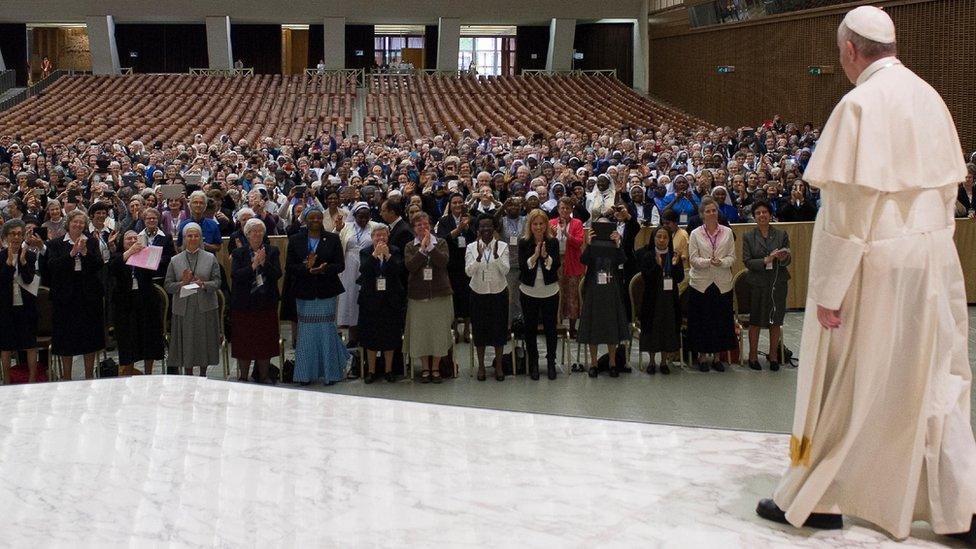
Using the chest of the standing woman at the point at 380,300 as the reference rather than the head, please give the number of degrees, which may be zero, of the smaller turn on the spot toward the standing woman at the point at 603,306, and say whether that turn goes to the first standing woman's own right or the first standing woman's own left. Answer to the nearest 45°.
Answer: approximately 90° to the first standing woman's own left

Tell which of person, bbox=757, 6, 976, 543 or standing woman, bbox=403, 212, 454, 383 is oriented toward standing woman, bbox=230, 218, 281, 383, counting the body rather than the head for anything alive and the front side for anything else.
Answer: the person

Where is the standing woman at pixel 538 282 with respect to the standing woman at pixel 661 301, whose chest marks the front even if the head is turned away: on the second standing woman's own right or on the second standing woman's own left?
on the second standing woman's own right

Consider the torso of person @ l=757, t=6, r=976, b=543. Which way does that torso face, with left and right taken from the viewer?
facing away from the viewer and to the left of the viewer

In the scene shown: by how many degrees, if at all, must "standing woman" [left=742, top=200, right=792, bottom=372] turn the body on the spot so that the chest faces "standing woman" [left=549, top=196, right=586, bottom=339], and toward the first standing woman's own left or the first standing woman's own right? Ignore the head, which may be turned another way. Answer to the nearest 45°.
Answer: approximately 90° to the first standing woman's own right

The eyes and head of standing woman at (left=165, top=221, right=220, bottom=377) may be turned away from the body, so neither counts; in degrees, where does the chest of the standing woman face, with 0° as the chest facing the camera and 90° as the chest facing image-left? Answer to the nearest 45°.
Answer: approximately 0°

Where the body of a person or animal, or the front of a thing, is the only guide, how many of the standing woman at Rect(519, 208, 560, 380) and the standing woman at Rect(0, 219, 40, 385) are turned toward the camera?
2

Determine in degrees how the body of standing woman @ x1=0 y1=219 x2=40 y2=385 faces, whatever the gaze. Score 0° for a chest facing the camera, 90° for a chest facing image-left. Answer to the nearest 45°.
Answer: approximately 0°
